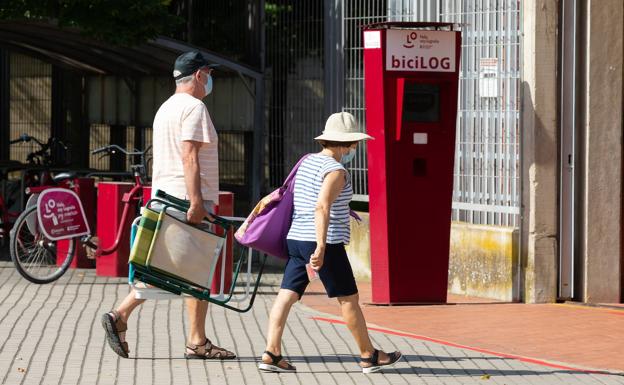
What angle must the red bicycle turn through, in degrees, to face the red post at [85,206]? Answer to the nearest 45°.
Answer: approximately 45° to its left
